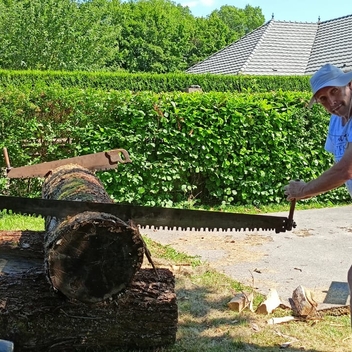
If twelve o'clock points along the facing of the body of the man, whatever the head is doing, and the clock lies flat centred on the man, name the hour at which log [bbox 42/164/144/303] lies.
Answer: The log is roughly at 1 o'clock from the man.

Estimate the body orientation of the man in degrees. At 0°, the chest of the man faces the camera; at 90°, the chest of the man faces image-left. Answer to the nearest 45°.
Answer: approximately 45°

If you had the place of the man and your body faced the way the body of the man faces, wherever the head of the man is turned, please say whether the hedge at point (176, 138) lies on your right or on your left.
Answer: on your right

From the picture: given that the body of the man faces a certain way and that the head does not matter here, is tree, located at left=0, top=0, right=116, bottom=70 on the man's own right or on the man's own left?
on the man's own right
